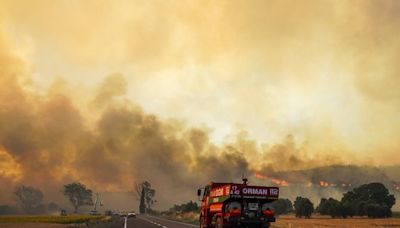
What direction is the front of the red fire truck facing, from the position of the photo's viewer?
facing away from the viewer and to the left of the viewer
